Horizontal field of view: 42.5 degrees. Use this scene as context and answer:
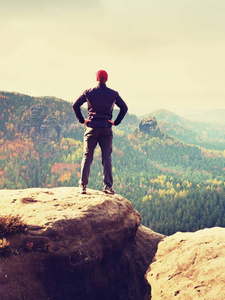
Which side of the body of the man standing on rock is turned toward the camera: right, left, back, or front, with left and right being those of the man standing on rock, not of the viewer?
back
